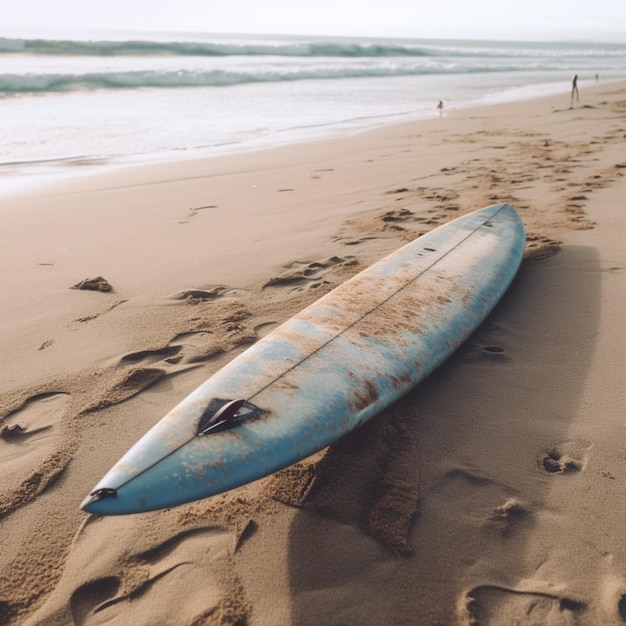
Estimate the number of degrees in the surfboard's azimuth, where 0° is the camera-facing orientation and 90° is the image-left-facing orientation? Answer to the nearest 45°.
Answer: approximately 225°
